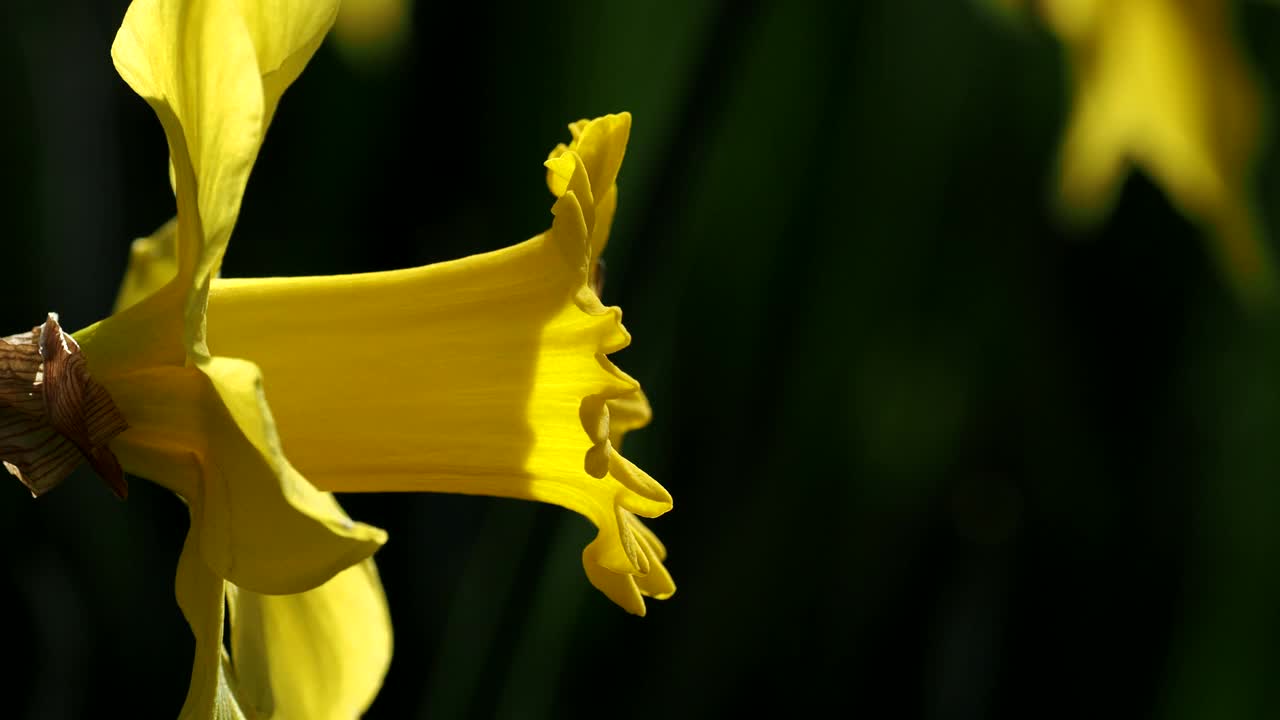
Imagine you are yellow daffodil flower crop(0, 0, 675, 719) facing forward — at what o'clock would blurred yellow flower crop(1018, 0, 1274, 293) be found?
The blurred yellow flower is roughly at 11 o'clock from the yellow daffodil flower.

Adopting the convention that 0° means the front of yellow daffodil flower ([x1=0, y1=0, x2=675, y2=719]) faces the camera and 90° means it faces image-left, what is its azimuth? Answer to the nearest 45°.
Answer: approximately 270°

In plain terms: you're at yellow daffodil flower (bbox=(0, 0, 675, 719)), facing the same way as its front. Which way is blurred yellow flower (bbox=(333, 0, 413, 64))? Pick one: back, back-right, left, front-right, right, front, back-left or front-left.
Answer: left
